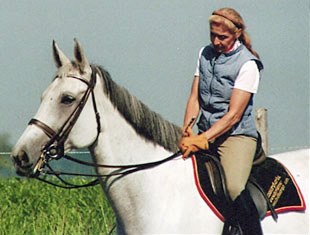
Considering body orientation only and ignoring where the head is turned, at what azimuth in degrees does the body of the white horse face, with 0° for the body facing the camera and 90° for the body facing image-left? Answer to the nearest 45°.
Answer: approximately 90°

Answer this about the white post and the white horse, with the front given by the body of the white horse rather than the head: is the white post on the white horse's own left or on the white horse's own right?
on the white horse's own right
